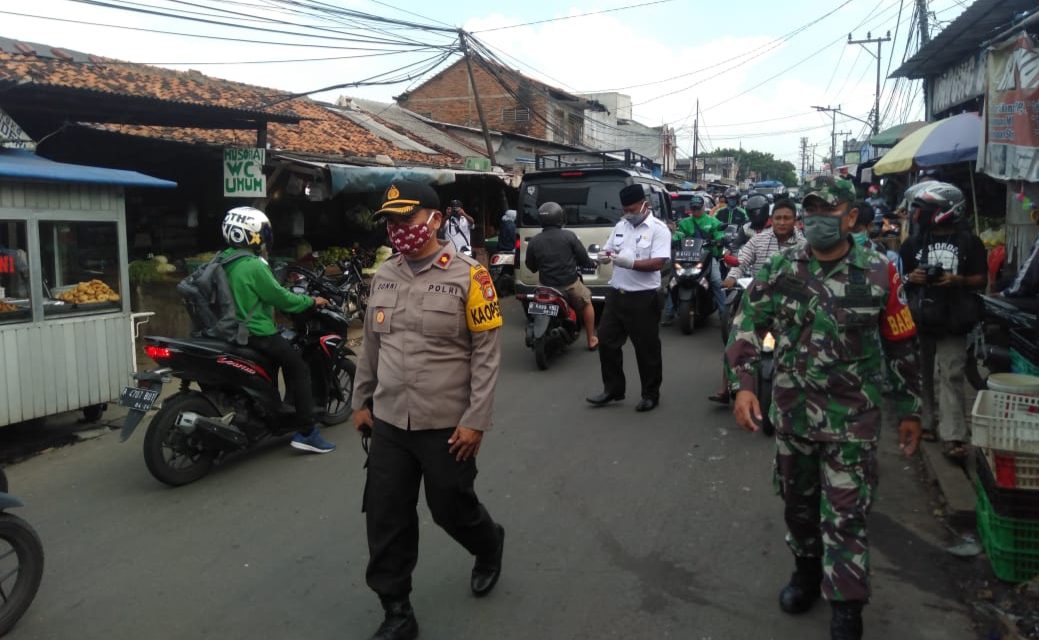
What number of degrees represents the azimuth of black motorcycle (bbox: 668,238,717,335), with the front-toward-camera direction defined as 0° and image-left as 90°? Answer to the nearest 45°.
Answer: approximately 0°

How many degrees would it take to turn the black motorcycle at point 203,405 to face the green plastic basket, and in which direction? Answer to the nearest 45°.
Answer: approximately 90° to its right

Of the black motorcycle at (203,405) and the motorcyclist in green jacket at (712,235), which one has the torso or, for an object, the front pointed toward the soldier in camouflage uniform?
the motorcyclist in green jacket

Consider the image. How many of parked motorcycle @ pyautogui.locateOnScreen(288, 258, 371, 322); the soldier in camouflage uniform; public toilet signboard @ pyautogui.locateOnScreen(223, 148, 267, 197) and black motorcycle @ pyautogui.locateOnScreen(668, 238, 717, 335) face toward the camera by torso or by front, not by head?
3

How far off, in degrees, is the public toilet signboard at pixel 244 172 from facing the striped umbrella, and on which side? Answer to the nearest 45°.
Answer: approximately 45° to its left

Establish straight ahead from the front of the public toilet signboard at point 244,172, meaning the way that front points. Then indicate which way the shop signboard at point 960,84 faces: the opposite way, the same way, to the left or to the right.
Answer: to the right

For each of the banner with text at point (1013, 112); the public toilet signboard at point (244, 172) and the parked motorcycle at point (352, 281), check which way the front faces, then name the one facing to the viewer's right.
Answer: the parked motorcycle
